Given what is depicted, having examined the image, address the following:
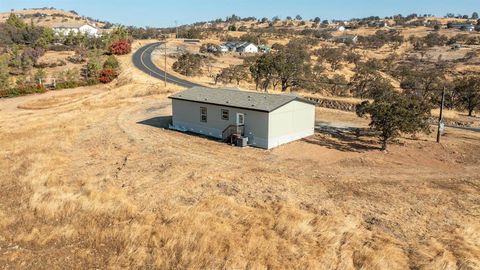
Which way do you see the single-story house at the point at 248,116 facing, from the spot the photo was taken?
facing the viewer and to the left of the viewer

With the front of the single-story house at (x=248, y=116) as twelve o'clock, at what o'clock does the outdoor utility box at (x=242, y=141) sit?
The outdoor utility box is roughly at 11 o'clock from the single-story house.
